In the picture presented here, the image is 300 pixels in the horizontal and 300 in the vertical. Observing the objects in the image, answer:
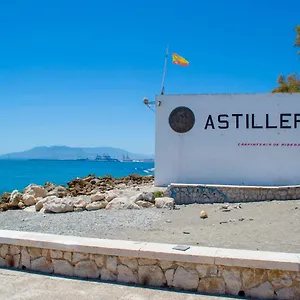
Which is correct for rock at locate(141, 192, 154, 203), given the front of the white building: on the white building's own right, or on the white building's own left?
on the white building's own right

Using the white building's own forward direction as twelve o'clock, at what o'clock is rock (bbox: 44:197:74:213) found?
The rock is roughly at 2 o'clock from the white building.

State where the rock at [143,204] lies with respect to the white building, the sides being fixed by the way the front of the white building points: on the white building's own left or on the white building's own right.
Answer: on the white building's own right

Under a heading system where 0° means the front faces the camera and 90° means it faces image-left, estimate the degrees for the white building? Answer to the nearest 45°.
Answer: approximately 0°

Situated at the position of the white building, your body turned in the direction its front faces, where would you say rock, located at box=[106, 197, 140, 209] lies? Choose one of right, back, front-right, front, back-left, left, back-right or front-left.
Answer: front-right

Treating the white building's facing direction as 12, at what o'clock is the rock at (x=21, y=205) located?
The rock is roughly at 3 o'clock from the white building.

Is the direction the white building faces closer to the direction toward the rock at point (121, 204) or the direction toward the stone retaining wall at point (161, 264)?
the stone retaining wall

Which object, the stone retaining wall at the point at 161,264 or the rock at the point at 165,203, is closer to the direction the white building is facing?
the stone retaining wall

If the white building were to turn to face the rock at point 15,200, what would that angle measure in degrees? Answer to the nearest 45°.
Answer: approximately 90° to its right

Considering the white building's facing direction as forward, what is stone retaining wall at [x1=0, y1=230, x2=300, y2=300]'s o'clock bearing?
The stone retaining wall is roughly at 12 o'clock from the white building.

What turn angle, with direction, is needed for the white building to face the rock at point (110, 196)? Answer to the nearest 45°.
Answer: approximately 90° to its right

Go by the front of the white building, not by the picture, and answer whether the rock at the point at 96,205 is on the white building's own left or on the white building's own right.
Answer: on the white building's own right

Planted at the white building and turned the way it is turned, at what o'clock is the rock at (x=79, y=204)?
The rock is roughly at 2 o'clock from the white building.

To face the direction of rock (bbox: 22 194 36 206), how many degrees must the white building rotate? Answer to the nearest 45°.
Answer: approximately 90° to its right
